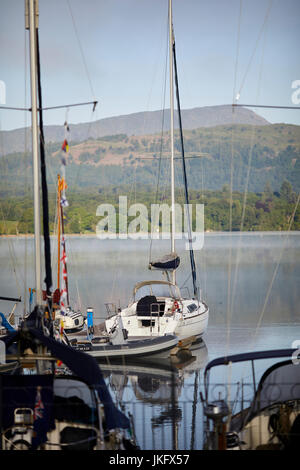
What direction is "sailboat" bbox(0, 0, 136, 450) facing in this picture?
away from the camera

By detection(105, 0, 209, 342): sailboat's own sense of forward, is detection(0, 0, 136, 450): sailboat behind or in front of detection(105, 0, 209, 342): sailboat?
behind

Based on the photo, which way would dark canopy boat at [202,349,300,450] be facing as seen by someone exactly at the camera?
facing away from the viewer

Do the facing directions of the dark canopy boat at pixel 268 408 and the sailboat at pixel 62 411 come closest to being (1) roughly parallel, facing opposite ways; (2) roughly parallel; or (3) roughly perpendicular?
roughly parallel

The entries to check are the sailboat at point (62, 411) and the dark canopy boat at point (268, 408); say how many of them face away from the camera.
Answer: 2

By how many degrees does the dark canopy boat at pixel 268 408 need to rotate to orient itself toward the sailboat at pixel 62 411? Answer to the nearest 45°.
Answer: approximately 90° to its left

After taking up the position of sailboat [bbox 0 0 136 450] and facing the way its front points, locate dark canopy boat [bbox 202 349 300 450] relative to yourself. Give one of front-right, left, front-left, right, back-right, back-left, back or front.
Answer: right

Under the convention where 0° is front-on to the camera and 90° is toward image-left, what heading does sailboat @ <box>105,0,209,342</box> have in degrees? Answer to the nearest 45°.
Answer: approximately 225°

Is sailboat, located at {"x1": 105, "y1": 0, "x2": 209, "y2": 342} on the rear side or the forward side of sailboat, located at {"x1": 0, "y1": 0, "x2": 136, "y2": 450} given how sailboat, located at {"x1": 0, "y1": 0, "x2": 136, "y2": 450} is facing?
on the forward side
